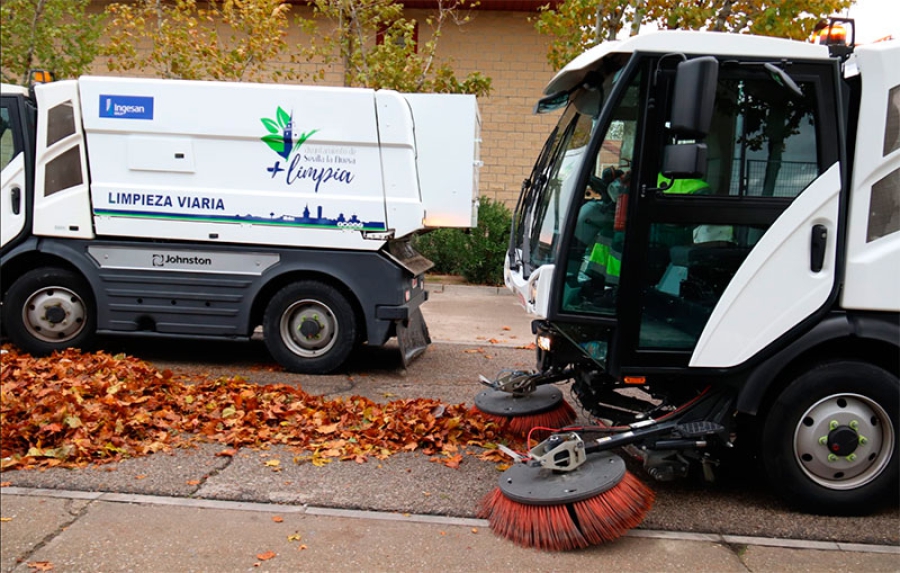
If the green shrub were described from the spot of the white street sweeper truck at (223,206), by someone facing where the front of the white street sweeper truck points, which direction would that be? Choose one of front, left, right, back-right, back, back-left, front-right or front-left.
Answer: back-right

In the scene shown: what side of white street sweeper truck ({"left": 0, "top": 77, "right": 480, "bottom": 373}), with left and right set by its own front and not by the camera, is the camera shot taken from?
left
